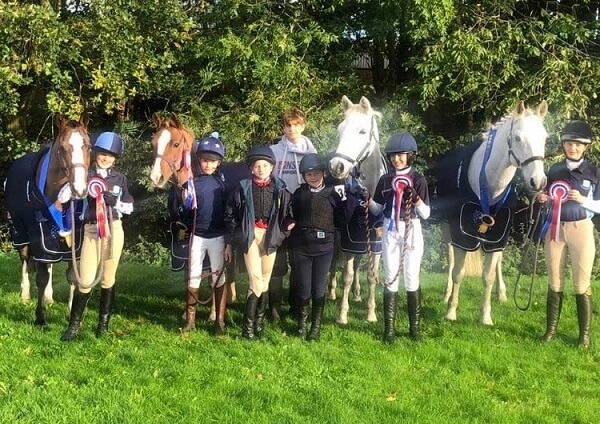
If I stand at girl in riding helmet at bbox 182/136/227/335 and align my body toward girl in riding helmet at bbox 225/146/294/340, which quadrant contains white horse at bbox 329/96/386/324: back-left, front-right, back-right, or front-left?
front-left

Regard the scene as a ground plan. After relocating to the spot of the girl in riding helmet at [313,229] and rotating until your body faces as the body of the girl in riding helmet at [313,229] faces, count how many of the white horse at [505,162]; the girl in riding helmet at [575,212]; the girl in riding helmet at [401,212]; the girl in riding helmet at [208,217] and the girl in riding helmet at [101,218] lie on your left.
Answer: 3

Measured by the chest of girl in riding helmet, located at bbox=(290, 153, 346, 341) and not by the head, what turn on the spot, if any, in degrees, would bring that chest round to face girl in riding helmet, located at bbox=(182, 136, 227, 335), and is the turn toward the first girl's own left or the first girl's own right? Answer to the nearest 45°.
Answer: approximately 90° to the first girl's own right

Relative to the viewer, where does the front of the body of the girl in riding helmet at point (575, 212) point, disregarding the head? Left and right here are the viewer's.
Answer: facing the viewer

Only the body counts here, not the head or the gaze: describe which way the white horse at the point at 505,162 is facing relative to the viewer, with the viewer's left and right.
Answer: facing the viewer and to the right of the viewer

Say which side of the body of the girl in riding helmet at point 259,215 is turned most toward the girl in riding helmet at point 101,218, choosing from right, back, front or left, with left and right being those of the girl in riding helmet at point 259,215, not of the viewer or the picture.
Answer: right

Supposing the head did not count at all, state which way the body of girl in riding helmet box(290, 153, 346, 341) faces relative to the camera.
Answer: toward the camera

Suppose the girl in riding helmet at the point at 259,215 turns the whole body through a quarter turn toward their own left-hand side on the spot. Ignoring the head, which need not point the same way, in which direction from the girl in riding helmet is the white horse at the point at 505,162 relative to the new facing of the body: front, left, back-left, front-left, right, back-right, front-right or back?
front
